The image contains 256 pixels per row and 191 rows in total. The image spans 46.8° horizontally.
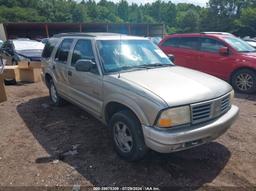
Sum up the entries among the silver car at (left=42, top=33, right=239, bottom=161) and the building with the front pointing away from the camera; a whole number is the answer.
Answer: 0

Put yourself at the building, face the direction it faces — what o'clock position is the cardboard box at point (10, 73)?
The cardboard box is roughly at 12 o'clock from the building.

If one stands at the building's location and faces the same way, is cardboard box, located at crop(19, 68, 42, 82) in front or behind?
in front

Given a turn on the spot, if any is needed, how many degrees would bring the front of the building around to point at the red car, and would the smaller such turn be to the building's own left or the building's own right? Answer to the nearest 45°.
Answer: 0° — it already faces it

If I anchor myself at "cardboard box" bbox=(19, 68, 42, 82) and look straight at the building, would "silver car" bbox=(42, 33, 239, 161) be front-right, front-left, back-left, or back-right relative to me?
back-right

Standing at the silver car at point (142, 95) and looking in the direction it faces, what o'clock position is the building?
The building is roughly at 7 o'clock from the silver car.

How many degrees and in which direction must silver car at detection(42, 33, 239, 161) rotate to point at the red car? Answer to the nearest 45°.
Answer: approximately 90° to its left

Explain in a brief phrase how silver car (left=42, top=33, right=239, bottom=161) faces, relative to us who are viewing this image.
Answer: facing the viewer and to the right of the viewer

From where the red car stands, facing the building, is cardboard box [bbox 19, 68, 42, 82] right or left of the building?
left

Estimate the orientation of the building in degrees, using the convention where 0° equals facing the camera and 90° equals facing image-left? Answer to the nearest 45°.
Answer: approximately 0°

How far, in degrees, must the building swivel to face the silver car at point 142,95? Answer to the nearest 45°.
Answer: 0° — it already faces it
